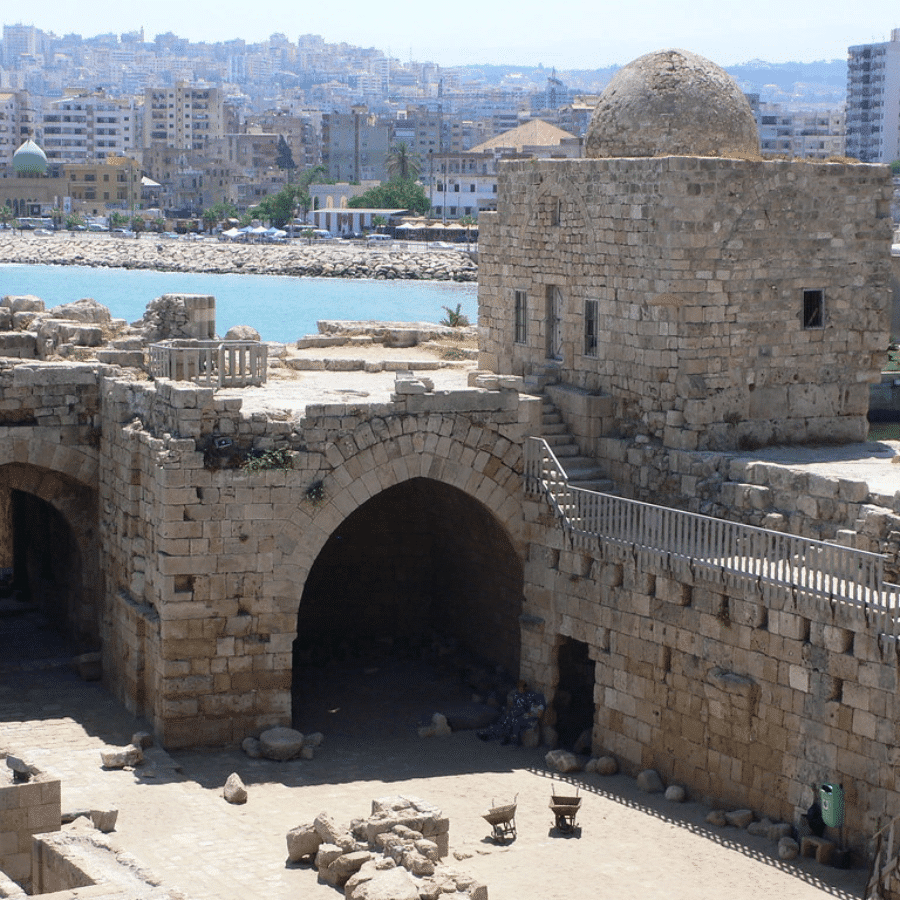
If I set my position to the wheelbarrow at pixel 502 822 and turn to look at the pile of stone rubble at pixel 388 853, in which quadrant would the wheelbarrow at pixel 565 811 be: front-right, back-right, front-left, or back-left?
back-left

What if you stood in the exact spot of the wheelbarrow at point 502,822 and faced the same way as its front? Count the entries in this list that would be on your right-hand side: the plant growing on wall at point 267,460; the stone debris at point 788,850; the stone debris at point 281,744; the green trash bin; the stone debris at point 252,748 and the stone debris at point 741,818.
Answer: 3

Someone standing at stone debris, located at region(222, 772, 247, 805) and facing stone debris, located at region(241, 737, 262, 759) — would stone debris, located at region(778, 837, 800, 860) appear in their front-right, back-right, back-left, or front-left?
back-right

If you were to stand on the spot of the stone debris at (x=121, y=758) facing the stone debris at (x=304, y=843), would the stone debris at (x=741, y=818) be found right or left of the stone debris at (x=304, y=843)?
left

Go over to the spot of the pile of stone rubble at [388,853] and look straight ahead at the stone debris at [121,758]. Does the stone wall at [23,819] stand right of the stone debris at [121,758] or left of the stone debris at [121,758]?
left
